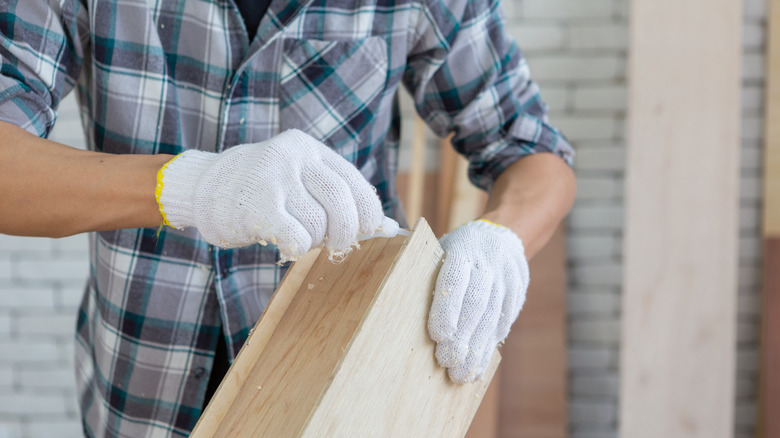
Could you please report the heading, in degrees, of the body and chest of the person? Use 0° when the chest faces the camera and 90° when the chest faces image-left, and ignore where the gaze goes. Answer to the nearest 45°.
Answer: approximately 0°

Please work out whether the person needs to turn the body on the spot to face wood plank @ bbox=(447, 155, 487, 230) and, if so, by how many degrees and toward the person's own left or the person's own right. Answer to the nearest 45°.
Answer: approximately 135° to the person's own left

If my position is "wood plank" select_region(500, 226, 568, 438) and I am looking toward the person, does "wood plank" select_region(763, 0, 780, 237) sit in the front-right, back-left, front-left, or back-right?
back-left

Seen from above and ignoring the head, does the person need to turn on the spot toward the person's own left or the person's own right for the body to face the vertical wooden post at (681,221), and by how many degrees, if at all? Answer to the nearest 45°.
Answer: approximately 135° to the person's own left

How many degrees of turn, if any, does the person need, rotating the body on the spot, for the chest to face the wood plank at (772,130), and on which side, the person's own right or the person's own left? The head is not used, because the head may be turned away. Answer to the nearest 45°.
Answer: approximately 135° to the person's own left
